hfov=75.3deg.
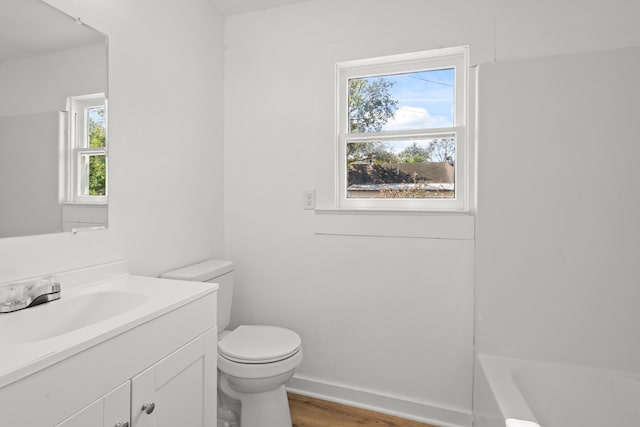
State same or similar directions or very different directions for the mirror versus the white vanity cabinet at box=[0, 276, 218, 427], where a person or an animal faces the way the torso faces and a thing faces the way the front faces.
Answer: same or similar directions

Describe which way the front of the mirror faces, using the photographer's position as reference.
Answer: facing the viewer and to the right of the viewer

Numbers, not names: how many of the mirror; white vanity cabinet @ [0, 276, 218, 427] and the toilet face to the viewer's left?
0

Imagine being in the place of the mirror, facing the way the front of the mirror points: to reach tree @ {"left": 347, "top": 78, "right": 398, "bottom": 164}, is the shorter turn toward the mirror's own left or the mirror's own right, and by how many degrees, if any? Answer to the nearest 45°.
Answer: approximately 45° to the mirror's own left

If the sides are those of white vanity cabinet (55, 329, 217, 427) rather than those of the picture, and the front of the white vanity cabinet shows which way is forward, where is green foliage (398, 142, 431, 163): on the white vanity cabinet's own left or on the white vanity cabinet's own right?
on the white vanity cabinet's own left

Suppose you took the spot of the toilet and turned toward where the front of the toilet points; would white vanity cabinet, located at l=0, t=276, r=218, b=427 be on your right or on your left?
on your right

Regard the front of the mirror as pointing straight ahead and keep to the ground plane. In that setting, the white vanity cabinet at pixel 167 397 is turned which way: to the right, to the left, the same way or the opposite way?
the same way

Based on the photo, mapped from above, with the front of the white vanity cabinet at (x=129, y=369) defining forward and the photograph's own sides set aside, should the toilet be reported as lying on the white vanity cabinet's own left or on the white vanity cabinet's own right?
on the white vanity cabinet's own left

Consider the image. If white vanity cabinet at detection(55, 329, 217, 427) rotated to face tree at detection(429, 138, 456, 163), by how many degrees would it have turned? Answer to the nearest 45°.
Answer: approximately 45° to its left

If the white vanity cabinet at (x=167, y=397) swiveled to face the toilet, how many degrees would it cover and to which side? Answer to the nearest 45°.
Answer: approximately 90° to its left

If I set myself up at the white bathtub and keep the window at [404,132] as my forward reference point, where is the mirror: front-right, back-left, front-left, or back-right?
front-left
